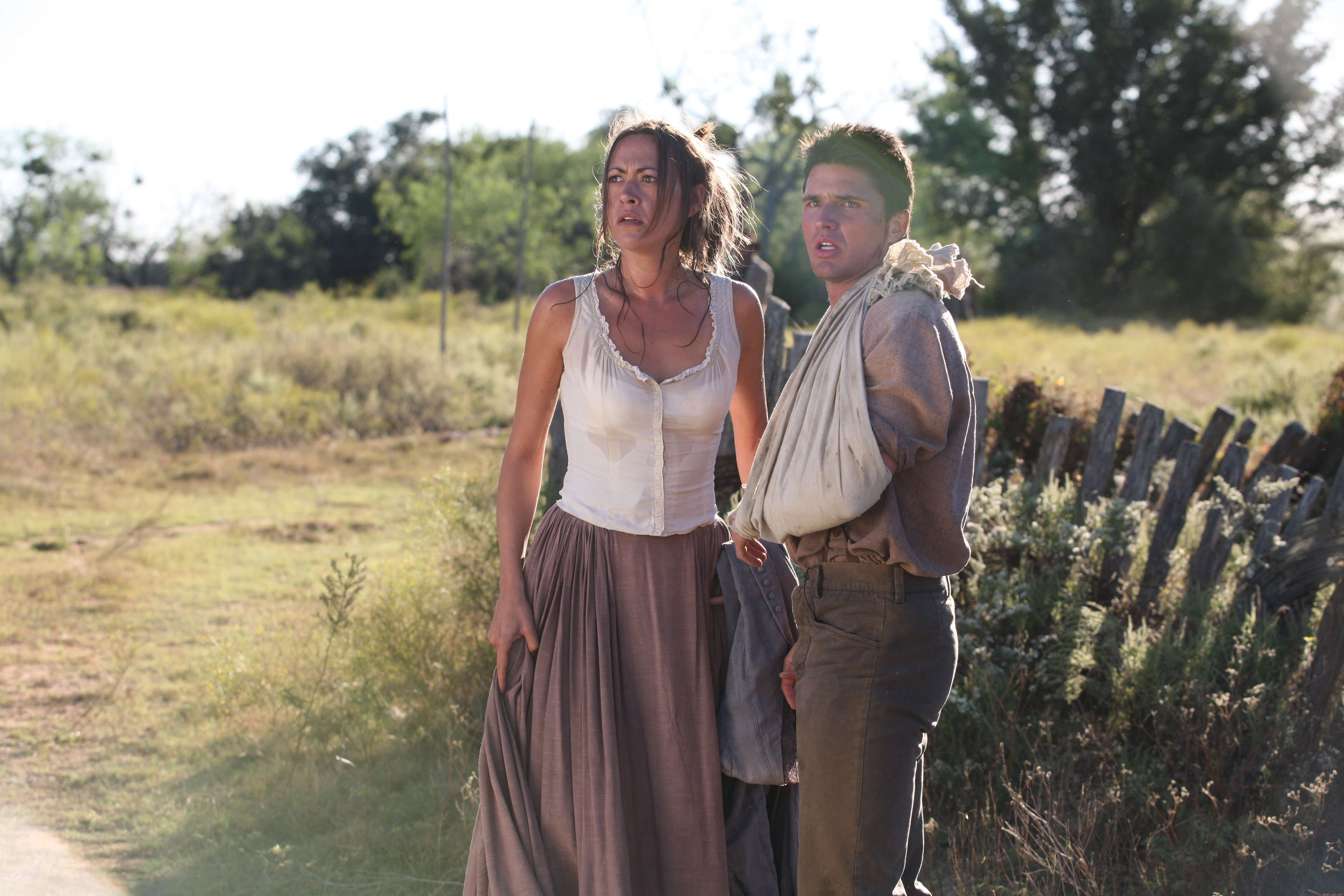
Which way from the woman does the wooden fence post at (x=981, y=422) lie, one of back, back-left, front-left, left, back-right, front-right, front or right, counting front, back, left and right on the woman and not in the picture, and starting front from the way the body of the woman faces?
back-left

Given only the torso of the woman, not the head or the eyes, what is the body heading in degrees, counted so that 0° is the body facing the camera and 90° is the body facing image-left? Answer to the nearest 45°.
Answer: approximately 0°

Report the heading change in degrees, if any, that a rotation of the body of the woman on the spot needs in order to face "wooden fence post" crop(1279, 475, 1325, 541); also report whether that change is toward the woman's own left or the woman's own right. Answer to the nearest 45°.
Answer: approximately 135° to the woman's own left

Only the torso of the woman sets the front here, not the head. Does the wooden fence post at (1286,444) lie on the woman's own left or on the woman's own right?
on the woman's own left

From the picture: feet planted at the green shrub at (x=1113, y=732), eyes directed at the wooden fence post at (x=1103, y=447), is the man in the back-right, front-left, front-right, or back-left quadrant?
back-left

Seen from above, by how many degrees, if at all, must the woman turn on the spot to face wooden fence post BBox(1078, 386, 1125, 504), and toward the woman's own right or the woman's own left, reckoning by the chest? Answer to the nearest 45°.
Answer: approximately 135° to the woman's own left
